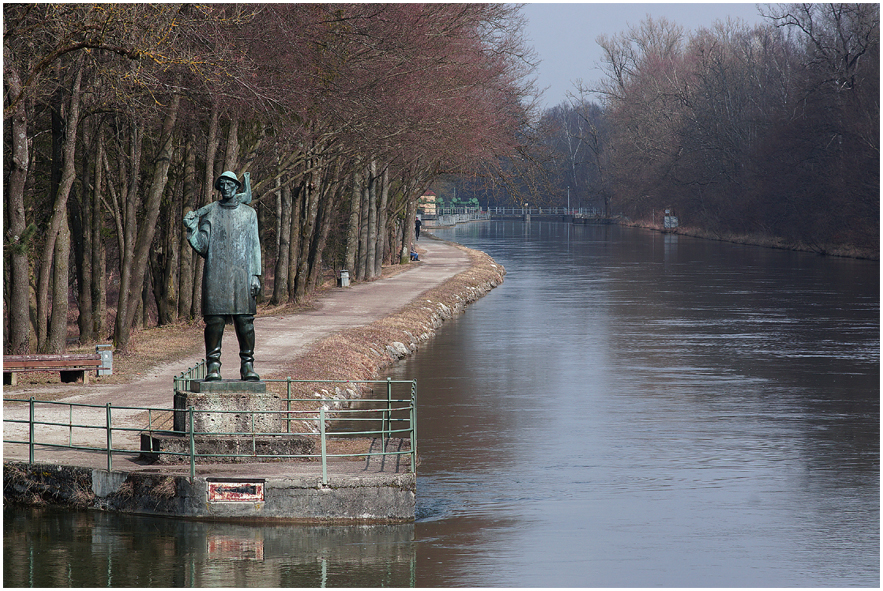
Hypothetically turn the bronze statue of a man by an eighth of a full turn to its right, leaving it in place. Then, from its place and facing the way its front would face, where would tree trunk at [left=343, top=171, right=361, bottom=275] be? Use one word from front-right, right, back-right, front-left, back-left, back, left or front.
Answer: back-right

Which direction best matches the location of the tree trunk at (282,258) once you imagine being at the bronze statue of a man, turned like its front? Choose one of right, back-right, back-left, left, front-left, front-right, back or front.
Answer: back

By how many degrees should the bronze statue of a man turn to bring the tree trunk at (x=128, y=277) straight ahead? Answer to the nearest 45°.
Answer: approximately 180°

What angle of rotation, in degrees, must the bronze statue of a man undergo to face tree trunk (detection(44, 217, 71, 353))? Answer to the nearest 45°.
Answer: approximately 180°

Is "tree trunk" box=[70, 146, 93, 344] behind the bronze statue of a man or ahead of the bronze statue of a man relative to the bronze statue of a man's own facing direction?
behind

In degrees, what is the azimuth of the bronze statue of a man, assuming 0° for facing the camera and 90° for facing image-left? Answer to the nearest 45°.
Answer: approximately 0°

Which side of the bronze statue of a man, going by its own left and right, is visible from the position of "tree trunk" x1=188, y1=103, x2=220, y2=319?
back

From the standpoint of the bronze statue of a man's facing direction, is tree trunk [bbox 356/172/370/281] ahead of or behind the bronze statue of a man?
behind

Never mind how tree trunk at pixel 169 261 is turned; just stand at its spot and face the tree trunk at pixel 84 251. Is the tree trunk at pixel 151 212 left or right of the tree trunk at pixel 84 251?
left

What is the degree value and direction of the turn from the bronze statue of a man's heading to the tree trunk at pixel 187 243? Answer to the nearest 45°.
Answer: approximately 180°

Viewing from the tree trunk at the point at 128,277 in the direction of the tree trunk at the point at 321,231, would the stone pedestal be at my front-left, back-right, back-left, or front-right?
back-right

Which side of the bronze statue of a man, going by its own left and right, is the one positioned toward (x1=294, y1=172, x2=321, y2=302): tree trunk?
back

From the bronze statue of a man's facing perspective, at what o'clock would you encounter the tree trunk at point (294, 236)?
The tree trunk is roughly at 6 o'clock from the bronze statue of a man.

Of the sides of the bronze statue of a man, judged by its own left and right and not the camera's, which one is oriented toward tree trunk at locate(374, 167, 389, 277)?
back

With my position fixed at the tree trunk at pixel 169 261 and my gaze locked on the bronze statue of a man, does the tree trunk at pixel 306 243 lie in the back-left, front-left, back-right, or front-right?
back-left
